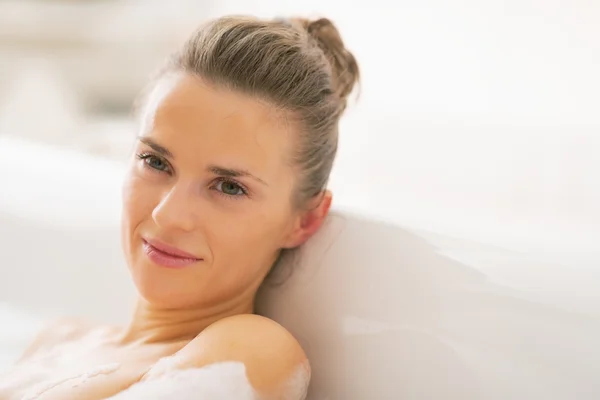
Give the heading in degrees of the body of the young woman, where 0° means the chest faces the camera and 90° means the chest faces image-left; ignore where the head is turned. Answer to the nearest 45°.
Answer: approximately 45°
